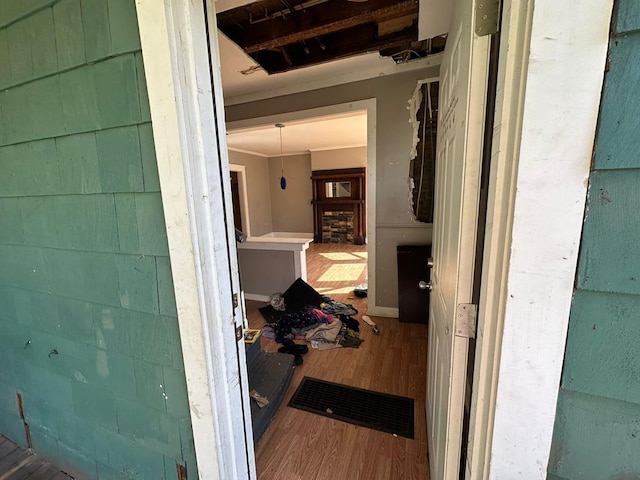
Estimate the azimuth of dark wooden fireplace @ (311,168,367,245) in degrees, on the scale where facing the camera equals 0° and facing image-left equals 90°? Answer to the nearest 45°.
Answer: approximately 0°

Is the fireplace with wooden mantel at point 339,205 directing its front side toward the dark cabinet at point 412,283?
yes
